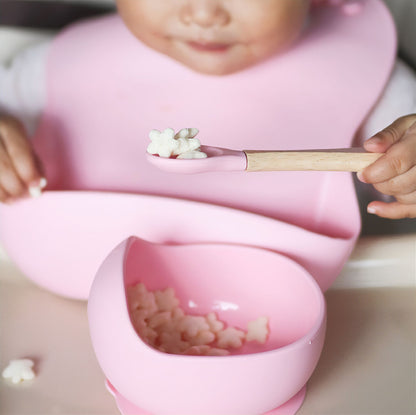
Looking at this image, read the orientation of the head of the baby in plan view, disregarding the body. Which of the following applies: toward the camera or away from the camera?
toward the camera

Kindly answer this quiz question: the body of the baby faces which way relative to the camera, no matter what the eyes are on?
toward the camera
